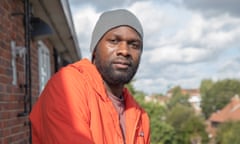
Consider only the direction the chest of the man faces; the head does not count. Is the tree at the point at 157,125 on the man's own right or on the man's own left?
on the man's own left
